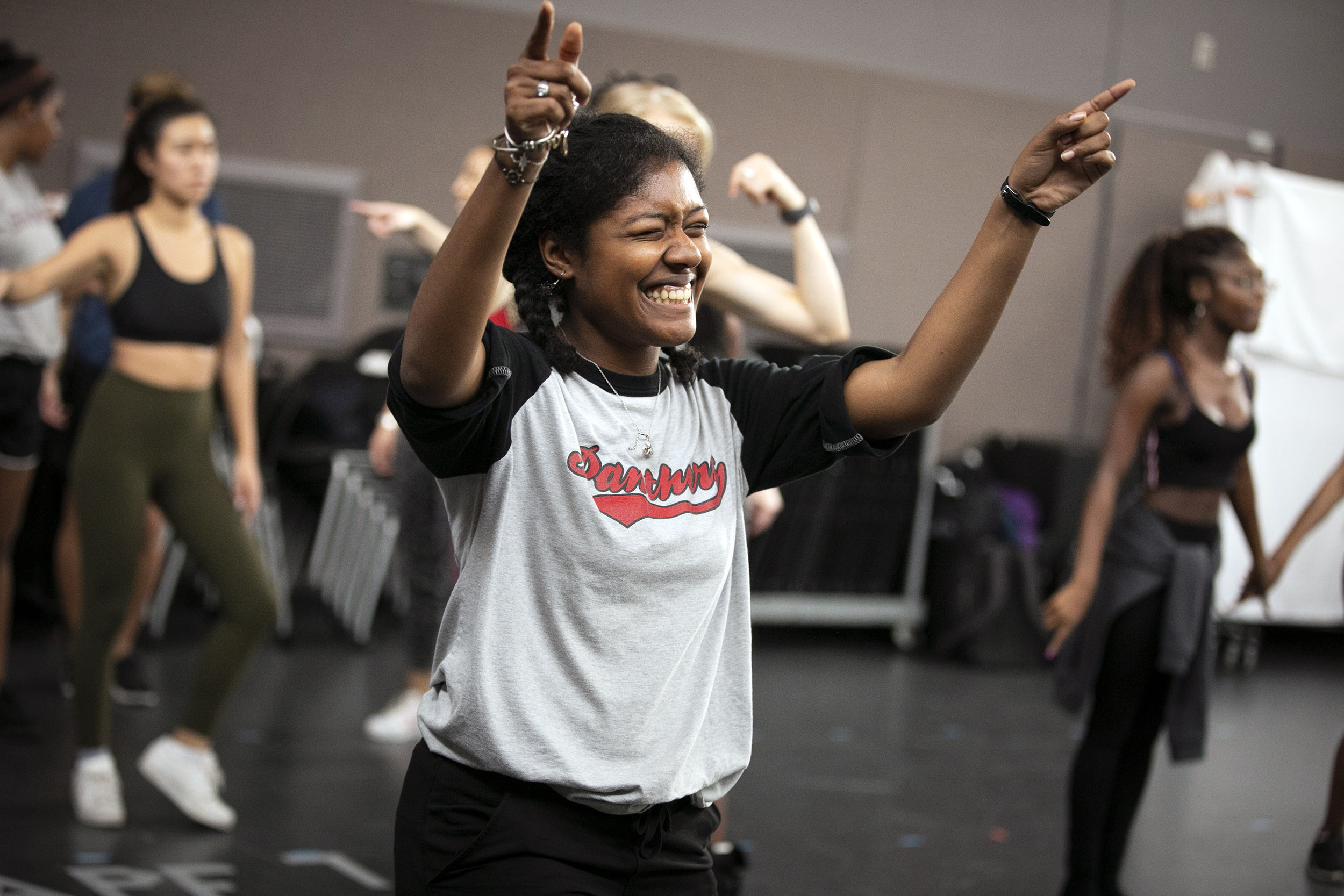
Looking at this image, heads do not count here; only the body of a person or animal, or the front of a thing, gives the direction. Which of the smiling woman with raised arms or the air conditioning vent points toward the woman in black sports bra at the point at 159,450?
the air conditioning vent

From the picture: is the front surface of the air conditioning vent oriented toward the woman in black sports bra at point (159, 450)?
yes

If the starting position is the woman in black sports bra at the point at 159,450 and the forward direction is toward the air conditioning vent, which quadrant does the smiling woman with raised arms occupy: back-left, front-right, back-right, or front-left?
back-right

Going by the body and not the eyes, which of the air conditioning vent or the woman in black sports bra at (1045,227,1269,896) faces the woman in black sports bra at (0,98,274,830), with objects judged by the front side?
the air conditioning vent

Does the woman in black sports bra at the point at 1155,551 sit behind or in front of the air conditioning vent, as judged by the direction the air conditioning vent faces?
in front

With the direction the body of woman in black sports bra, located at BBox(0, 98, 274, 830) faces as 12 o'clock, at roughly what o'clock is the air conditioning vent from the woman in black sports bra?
The air conditioning vent is roughly at 8 o'clock from the woman in black sports bra.

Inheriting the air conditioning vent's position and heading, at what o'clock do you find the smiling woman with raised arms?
The smiling woman with raised arms is roughly at 12 o'clock from the air conditioning vent.

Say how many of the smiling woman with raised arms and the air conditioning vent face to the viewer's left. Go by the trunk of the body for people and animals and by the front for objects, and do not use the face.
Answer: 0

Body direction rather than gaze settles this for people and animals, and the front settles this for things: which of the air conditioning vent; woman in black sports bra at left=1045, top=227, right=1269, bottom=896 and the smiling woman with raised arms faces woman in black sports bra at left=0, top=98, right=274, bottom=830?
the air conditioning vent

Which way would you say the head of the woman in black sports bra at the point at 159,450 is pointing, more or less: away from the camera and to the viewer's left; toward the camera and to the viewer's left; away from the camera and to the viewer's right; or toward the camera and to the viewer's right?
toward the camera and to the viewer's right
